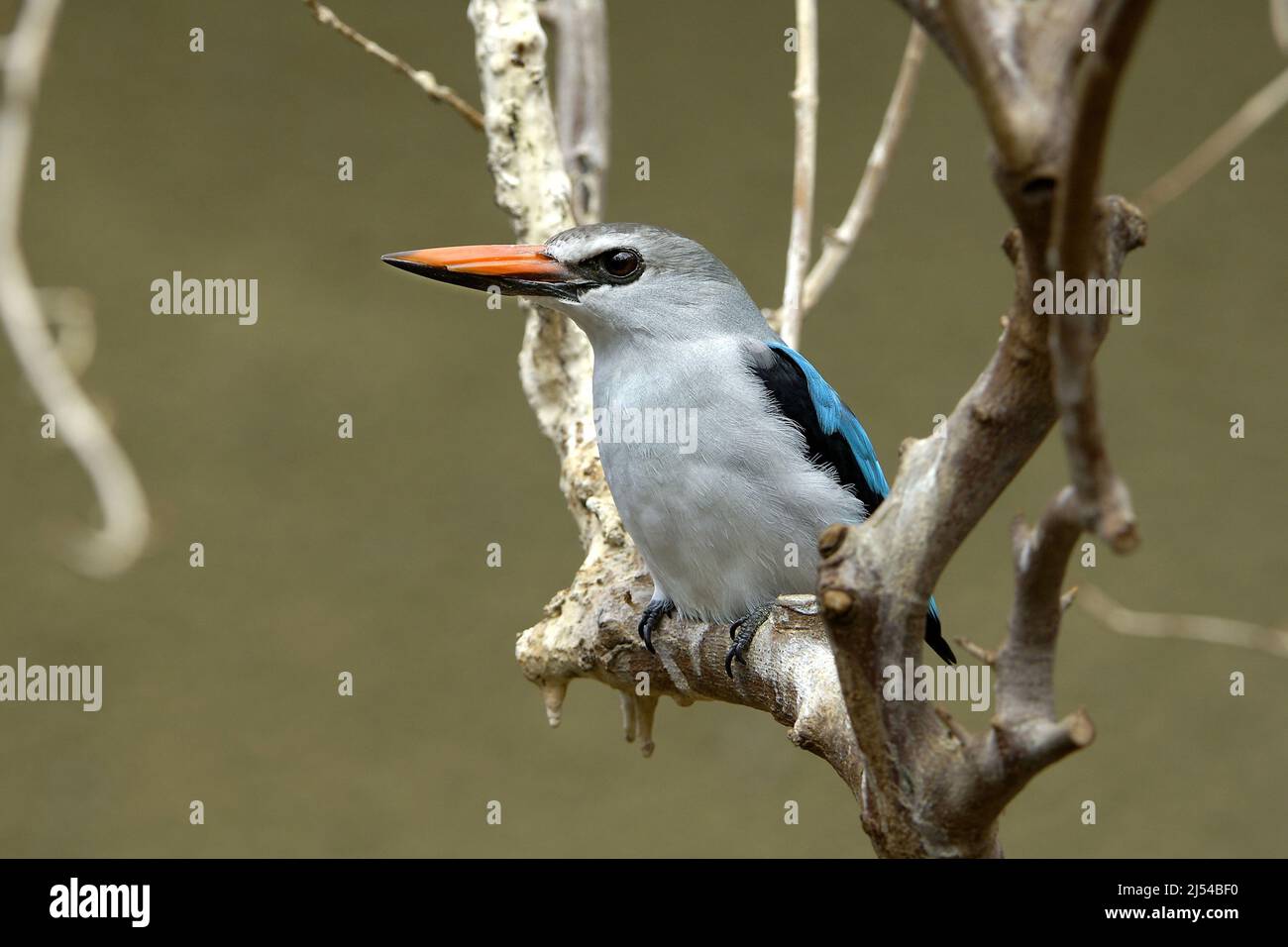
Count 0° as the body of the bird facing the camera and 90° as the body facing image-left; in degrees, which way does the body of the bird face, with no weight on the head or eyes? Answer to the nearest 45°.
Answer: approximately 45°

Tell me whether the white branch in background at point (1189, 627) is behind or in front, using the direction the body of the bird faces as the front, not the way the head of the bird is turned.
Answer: behind

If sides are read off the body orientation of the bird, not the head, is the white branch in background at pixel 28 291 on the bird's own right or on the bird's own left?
on the bird's own right
